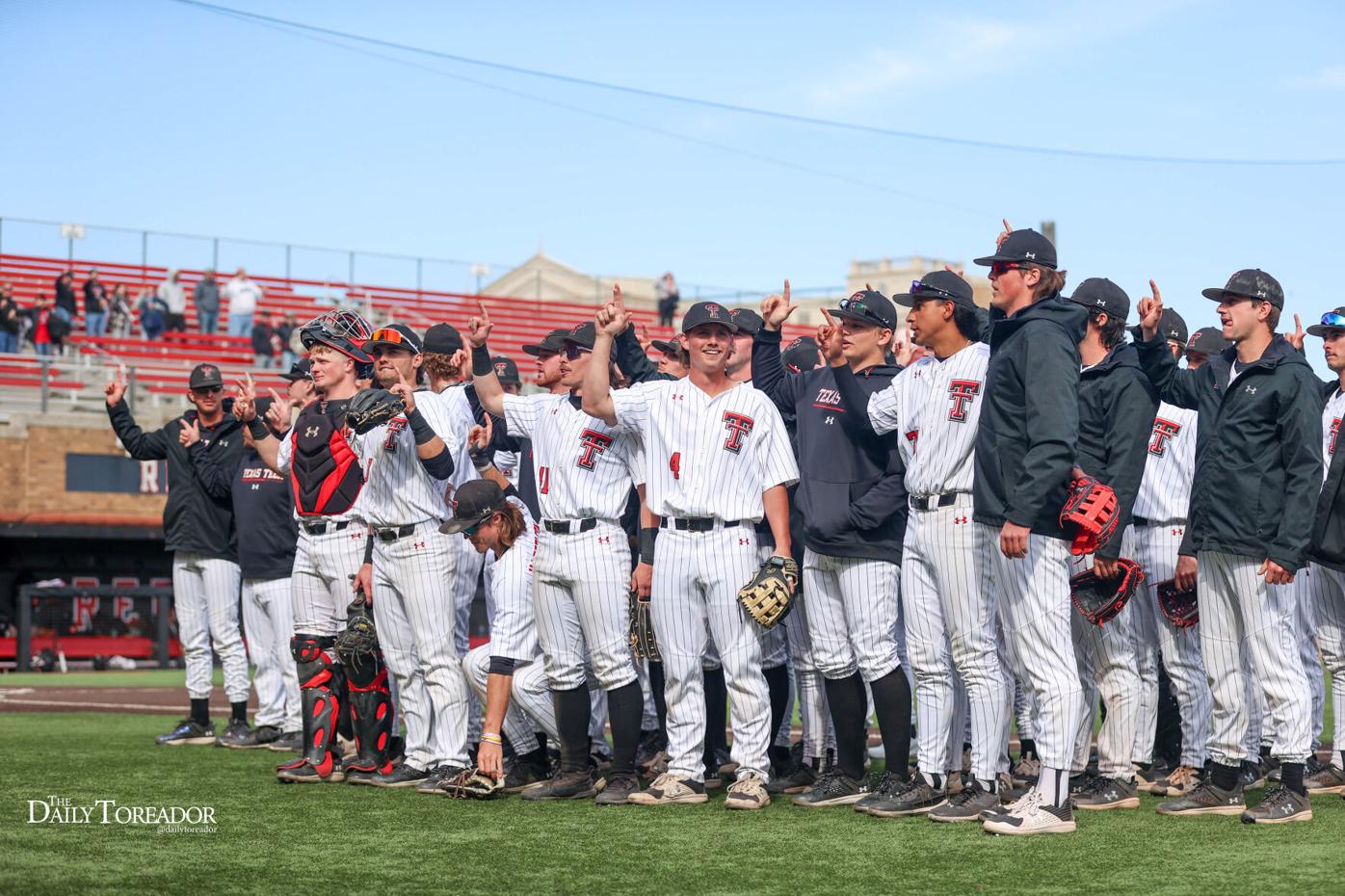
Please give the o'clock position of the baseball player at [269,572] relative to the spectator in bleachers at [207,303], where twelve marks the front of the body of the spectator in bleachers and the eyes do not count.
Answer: The baseball player is roughly at 12 o'clock from the spectator in bleachers.

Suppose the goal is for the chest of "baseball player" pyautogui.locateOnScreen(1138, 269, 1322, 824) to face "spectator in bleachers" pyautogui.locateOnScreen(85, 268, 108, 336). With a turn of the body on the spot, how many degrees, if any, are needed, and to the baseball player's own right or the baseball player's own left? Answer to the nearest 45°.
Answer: approximately 90° to the baseball player's own right

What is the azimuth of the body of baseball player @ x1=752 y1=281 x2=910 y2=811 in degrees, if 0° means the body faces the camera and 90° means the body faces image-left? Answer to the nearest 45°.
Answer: approximately 45°

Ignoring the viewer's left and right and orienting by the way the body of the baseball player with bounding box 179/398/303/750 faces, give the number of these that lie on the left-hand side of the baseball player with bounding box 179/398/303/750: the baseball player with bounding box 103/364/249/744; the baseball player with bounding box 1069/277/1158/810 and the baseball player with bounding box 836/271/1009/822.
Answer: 2

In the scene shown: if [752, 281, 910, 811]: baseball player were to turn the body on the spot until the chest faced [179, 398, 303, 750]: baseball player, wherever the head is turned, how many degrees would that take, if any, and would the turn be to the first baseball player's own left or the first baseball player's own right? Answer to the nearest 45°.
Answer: approximately 90° to the first baseball player's own right

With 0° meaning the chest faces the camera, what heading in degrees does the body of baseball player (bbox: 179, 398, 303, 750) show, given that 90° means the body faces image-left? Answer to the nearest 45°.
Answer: approximately 45°

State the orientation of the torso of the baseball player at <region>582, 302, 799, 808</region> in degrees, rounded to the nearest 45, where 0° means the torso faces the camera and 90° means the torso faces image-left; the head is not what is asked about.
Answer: approximately 0°

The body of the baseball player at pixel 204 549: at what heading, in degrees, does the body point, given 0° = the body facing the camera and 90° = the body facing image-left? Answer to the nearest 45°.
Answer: approximately 0°
